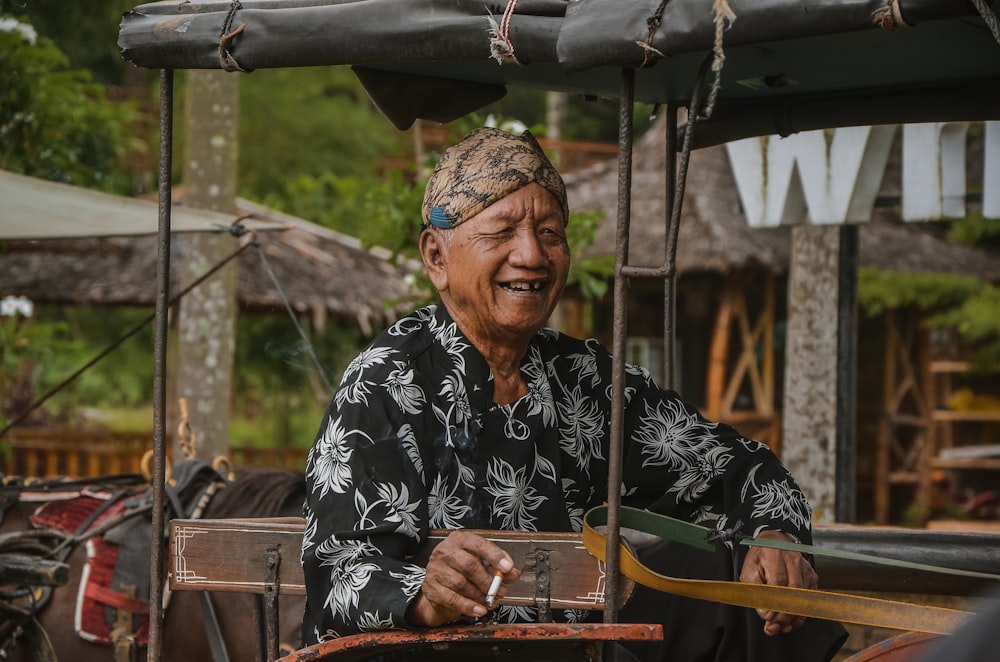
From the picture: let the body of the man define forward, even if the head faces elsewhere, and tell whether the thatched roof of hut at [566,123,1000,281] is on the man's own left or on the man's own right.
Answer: on the man's own left

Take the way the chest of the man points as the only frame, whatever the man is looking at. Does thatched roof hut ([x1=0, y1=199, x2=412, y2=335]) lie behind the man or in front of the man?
behind

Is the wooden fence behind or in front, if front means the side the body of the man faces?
behind

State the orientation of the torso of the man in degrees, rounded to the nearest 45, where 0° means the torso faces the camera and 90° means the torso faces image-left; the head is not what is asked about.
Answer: approximately 315°

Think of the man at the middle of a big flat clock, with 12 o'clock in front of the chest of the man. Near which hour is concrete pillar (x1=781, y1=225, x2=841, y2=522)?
The concrete pillar is roughly at 8 o'clock from the man.
